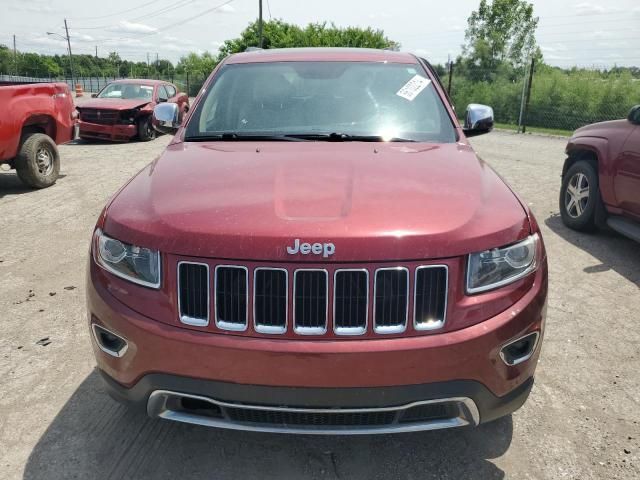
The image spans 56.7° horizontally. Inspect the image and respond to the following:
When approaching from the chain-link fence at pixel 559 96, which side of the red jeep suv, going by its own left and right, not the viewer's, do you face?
back

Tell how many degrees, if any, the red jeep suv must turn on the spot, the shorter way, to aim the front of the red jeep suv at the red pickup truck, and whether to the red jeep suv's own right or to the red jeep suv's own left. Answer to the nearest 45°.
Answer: approximately 135° to the red jeep suv's own right

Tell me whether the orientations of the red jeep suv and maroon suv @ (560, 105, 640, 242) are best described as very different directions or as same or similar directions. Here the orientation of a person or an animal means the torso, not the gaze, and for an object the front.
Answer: very different directions

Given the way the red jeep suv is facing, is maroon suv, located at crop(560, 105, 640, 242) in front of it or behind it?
behind

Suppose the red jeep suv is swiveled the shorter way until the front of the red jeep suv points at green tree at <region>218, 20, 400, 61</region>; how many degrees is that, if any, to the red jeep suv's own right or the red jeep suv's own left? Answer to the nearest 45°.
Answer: approximately 180°

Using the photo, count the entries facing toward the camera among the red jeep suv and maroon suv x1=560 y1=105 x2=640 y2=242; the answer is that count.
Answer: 1

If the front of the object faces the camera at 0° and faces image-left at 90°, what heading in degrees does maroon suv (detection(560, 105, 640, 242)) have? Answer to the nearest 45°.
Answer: approximately 135°

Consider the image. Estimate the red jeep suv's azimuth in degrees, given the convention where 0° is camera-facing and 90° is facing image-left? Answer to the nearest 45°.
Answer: approximately 0°
